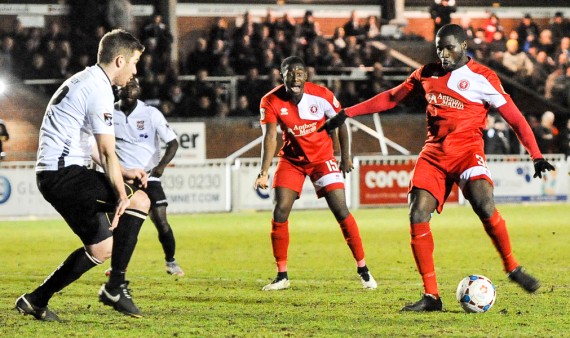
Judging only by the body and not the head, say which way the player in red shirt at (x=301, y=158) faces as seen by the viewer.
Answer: toward the camera

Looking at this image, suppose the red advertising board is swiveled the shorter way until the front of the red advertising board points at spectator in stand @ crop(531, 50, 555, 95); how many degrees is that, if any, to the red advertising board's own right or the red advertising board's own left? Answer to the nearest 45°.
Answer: approximately 135° to the red advertising board's own left

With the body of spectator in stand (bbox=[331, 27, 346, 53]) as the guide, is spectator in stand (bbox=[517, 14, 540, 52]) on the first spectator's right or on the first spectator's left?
on the first spectator's left

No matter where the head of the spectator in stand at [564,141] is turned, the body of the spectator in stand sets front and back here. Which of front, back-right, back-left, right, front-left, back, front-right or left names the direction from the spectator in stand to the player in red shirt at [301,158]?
front

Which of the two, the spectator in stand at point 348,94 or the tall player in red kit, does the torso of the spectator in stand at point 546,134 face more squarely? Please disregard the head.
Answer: the tall player in red kit

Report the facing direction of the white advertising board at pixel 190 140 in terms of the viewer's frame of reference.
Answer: facing the viewer

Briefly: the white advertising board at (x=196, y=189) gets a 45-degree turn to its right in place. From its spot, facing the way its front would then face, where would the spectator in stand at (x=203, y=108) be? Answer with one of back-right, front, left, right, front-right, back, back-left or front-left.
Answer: back-right

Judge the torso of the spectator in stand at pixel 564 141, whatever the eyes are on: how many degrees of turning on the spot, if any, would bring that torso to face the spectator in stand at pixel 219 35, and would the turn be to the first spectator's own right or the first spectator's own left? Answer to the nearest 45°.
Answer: approximately 90° to the first spectator's own right

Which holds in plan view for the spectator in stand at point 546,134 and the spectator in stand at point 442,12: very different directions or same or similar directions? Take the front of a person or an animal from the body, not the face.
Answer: same or similar directions

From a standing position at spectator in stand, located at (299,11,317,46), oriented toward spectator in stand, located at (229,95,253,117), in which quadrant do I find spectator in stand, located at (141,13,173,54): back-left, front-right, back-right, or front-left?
front-right

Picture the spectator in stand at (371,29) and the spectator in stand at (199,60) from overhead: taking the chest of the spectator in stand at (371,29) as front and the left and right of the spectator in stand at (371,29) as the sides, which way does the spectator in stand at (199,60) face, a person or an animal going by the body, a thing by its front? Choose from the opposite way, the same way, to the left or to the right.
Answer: the same way

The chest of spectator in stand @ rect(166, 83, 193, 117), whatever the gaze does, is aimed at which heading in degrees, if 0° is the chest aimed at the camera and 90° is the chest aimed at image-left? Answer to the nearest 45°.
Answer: approximately 0°

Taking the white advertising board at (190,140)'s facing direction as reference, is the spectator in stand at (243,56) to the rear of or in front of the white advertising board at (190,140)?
to the rear

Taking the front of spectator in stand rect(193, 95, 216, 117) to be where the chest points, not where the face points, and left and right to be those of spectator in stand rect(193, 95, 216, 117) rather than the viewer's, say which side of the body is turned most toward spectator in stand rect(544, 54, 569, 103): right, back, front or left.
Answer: left

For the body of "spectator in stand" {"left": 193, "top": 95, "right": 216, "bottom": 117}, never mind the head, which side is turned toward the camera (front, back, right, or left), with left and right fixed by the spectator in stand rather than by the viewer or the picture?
front

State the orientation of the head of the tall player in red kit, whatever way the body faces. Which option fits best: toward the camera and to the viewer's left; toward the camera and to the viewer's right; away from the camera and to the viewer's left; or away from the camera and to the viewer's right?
toward the camera and to the viewer's left

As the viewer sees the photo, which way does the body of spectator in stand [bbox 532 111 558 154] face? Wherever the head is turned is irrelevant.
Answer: toward the camera
